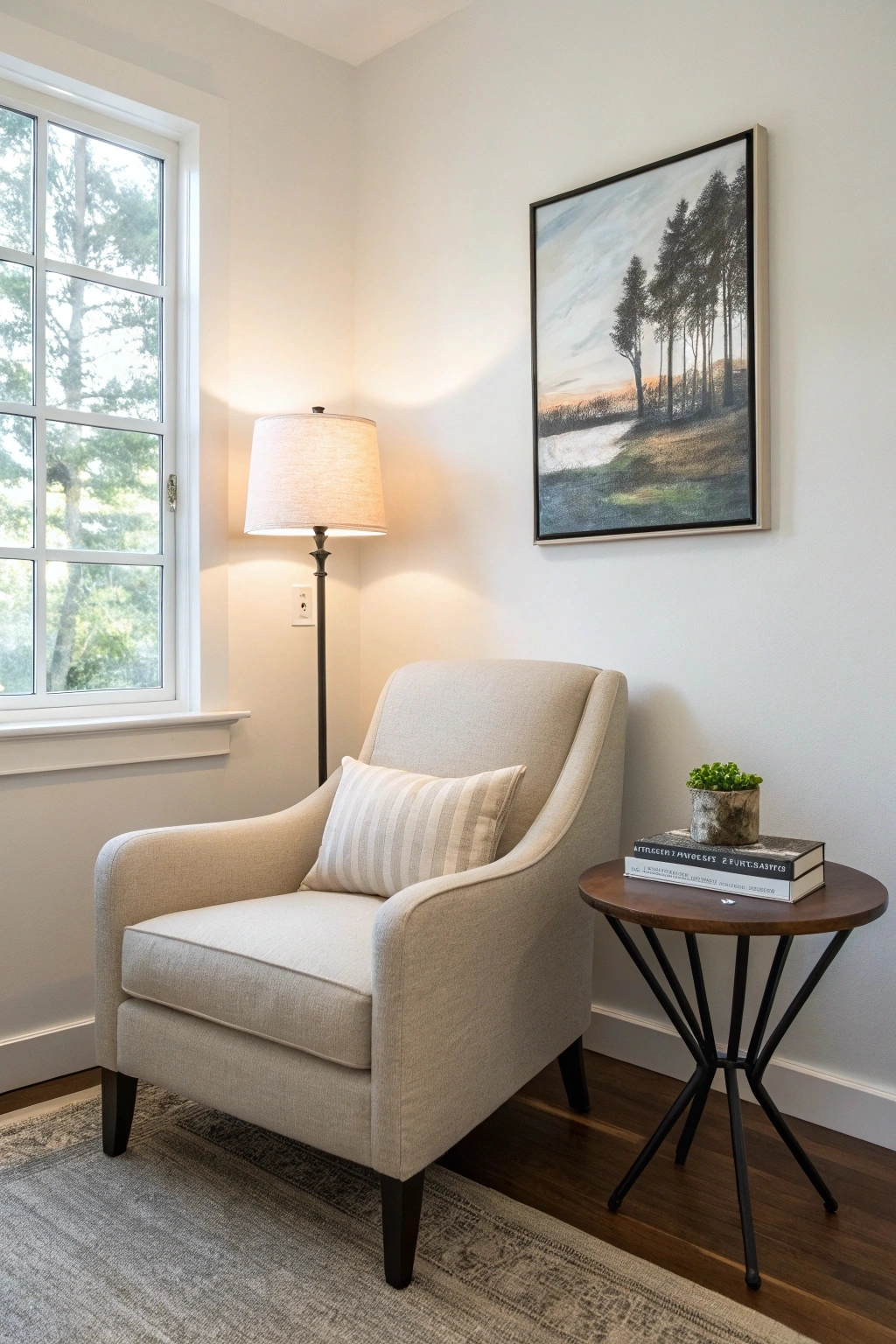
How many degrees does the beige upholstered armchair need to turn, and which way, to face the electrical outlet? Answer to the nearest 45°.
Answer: approximately 135° to its right

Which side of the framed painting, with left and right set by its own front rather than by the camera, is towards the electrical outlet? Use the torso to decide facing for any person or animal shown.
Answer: right

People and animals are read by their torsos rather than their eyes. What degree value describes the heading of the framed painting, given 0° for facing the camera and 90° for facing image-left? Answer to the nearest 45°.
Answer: approximately 45°

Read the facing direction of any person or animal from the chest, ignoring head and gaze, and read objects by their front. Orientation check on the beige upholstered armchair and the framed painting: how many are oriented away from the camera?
0

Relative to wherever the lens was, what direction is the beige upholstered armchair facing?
facing the viewer and to the left of the viewer
